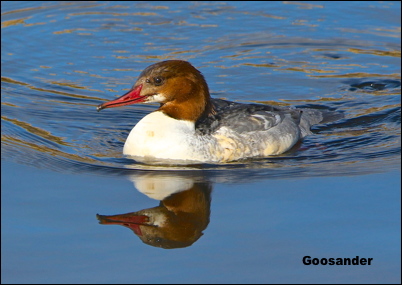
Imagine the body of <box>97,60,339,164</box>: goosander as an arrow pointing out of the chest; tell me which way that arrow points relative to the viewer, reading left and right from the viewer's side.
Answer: facing the viewer and to the left of the viewer
